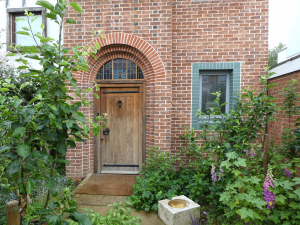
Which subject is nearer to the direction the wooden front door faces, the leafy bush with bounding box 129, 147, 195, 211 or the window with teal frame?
the leafy bush

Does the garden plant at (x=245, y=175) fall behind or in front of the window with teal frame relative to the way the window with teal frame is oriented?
in front

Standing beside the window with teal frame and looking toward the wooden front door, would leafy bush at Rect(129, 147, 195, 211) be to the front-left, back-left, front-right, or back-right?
front-left

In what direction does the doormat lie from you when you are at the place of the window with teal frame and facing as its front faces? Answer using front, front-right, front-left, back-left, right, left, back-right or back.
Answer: front-right

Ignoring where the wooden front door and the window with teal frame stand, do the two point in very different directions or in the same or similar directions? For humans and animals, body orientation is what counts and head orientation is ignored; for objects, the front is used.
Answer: same or similar directions

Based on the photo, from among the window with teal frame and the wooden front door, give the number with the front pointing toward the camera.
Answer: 2

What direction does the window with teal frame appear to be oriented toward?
toward the camera

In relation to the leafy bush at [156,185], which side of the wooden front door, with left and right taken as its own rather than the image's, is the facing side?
front

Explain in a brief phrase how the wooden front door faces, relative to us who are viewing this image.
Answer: facing the viewer

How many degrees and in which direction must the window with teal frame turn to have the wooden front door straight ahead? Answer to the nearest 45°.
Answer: approximately 90° to its right

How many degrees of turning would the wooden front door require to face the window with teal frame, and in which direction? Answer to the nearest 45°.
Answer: approximately 90° to its left
